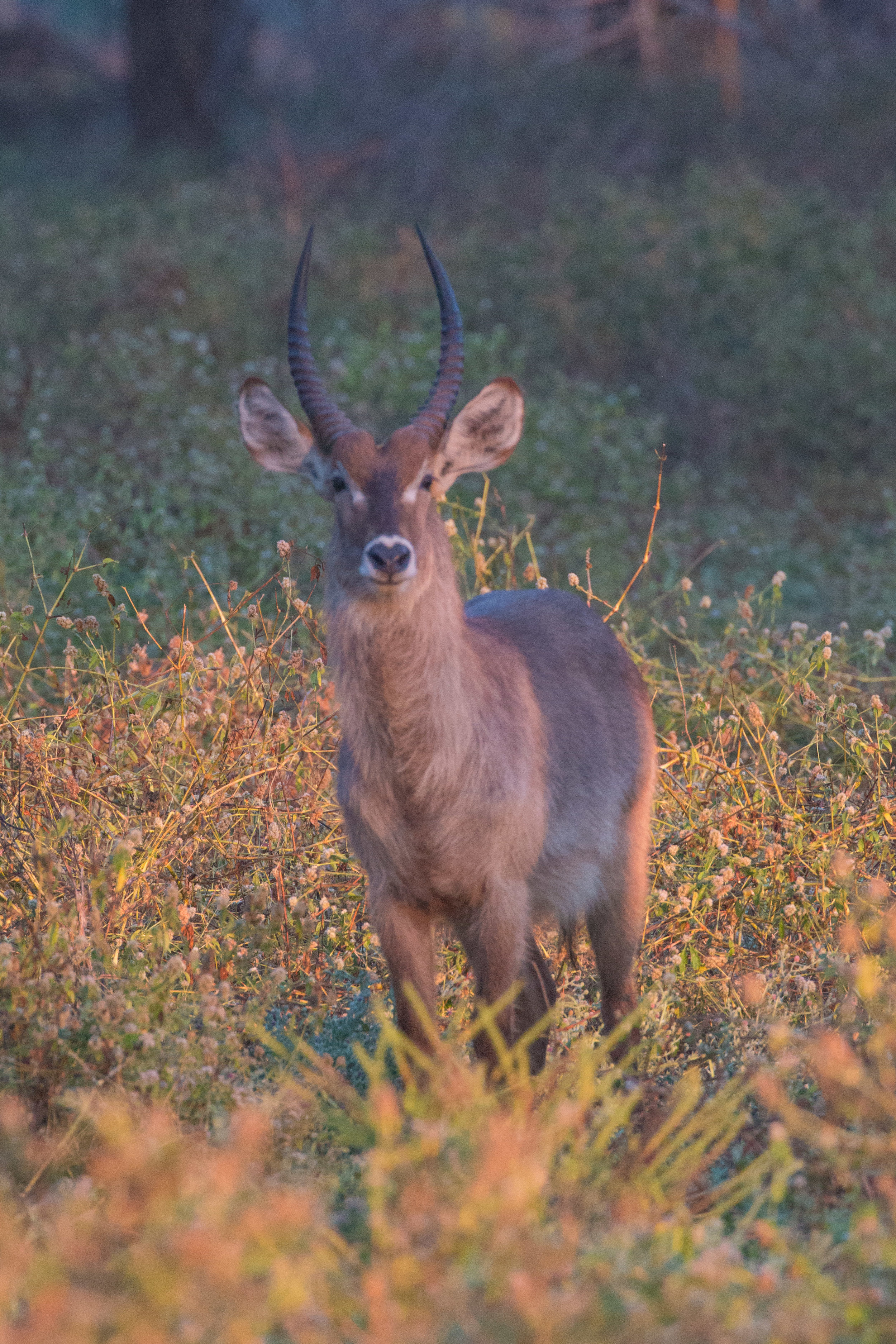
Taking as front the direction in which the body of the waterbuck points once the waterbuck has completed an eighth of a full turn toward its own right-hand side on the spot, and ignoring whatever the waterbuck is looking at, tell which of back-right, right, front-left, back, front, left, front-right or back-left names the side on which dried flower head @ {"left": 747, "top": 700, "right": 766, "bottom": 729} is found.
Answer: back-right

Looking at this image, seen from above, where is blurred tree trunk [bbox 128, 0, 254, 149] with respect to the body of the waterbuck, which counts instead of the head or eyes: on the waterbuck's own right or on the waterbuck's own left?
on the waterbuck's own right

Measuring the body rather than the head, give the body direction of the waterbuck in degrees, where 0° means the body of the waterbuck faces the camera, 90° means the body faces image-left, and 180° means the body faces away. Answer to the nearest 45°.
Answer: approximately 45°
